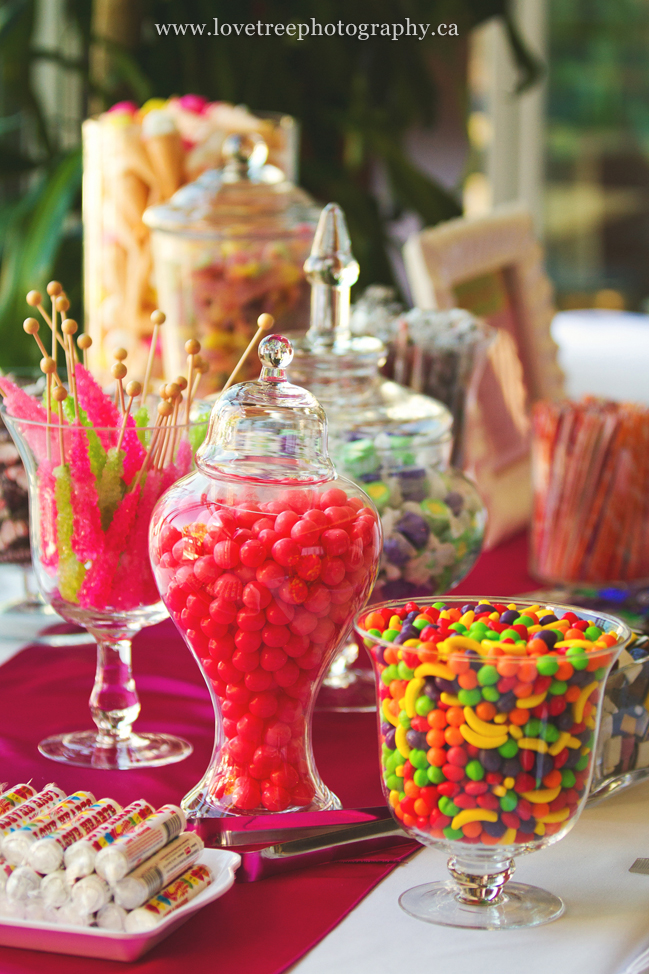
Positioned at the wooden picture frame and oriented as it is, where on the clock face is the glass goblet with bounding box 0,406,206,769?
The glass goblet is roughly at 2 o'clock from the wooden picture frame.

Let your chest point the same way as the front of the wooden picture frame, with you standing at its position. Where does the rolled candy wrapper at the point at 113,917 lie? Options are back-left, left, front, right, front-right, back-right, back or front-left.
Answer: front-right

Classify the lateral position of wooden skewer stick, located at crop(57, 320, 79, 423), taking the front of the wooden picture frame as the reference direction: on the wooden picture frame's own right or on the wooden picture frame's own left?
on the wooden picture frame's own right

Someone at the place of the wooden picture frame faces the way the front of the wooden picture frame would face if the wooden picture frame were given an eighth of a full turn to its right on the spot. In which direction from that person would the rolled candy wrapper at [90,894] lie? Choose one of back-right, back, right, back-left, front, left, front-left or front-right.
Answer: front

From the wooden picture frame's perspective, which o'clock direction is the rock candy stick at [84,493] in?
The rock candy stick is roughly at 2 o'clock from the wooden picture frame.

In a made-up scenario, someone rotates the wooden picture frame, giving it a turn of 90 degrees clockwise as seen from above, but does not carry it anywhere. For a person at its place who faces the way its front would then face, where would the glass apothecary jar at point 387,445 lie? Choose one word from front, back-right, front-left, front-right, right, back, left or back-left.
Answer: front-left

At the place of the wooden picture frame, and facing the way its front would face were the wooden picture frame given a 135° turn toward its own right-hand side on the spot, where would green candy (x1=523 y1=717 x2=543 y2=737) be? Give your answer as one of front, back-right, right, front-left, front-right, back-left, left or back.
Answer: left

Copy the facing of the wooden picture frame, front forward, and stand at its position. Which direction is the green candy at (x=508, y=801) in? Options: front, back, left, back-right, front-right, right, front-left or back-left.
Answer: front-right

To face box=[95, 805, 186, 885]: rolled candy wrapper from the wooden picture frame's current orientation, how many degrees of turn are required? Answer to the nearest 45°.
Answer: approximately 45° to its right

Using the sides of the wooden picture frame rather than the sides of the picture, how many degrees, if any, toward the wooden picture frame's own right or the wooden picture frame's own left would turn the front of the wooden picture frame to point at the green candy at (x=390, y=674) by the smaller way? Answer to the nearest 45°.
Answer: approximately 45° to the wooden picture frame's own right
